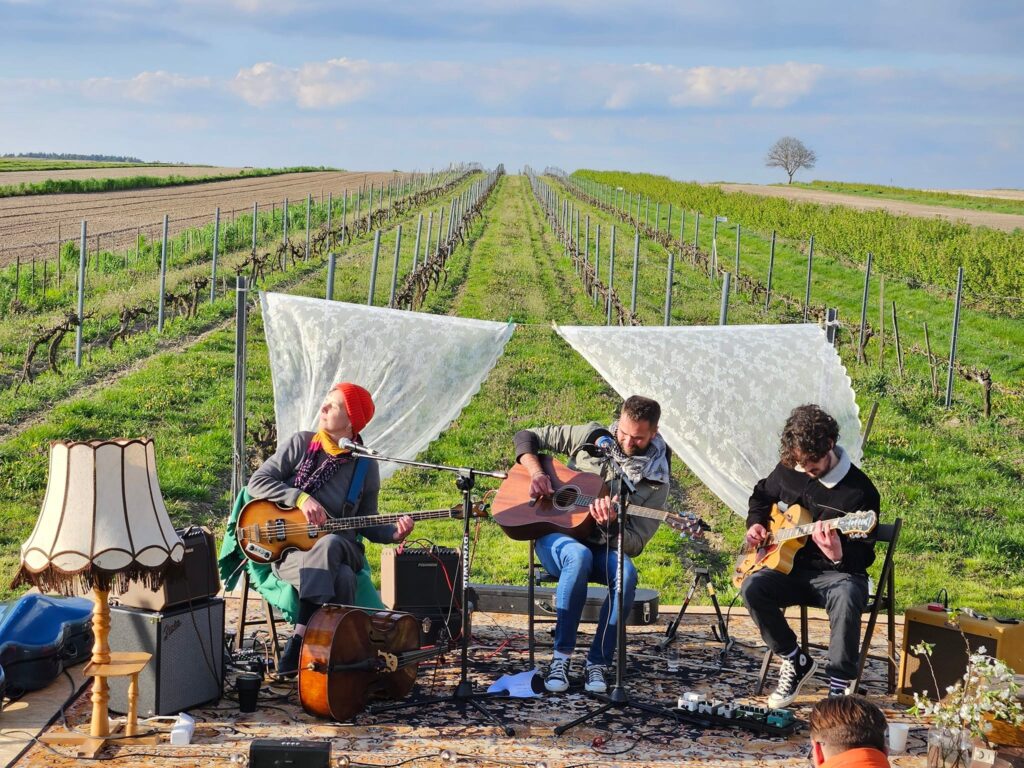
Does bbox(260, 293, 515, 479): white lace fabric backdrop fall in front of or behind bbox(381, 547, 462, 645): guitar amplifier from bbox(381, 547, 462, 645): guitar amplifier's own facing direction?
behind

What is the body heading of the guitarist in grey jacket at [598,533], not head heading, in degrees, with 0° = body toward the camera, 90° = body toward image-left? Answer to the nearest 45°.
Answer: approximately 0°

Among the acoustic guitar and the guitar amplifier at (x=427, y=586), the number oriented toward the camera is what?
2

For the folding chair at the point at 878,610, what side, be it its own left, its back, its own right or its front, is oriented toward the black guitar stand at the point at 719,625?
right

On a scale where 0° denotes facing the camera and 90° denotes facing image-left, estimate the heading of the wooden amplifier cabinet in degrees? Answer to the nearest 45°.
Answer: approximately 45°

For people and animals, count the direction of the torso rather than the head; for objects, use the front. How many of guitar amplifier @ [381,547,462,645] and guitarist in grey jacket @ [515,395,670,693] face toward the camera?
2
